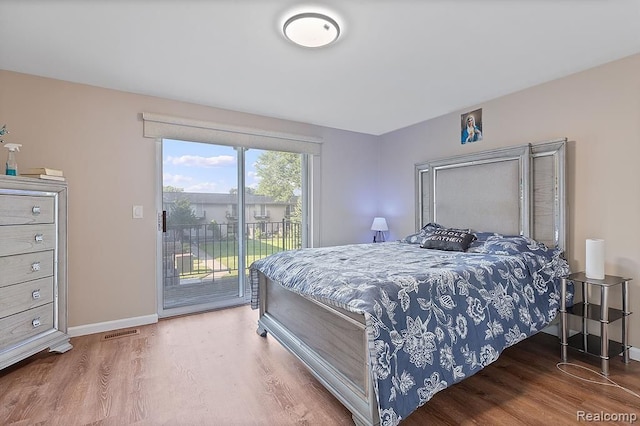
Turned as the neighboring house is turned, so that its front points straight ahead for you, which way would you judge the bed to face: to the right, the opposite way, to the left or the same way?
to the right

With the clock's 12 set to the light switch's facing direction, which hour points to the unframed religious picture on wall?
The unframed religious picture on wall is roughly at 10 o'clock from the light switch.

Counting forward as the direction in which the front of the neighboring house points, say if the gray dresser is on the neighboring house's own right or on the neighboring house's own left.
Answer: on the neighboring house's own right

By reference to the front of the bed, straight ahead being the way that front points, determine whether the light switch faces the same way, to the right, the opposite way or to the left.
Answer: to the left

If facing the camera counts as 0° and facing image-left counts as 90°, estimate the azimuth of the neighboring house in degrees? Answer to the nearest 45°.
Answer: approximately 0°

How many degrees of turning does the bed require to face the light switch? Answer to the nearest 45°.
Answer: approximately 45° to its right

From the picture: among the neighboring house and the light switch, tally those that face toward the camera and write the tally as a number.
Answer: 2

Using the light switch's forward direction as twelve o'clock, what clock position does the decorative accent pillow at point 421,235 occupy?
The decorative accent pillow is roughly at 10 o'clock from the light switch.

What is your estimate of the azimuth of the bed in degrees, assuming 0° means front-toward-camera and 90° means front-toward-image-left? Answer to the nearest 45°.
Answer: approximately 45°

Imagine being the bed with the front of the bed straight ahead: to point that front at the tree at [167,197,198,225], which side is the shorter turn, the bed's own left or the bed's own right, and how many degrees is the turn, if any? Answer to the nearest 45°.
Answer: approximately 45° to the bed's own right
